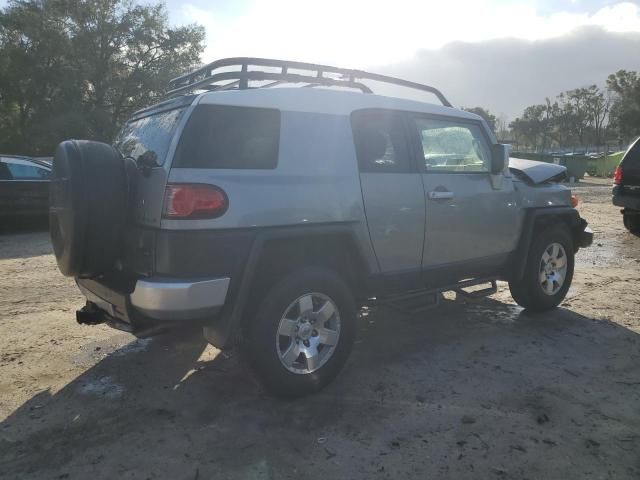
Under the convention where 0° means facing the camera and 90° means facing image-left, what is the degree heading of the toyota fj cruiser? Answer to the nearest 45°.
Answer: approximately 225°
